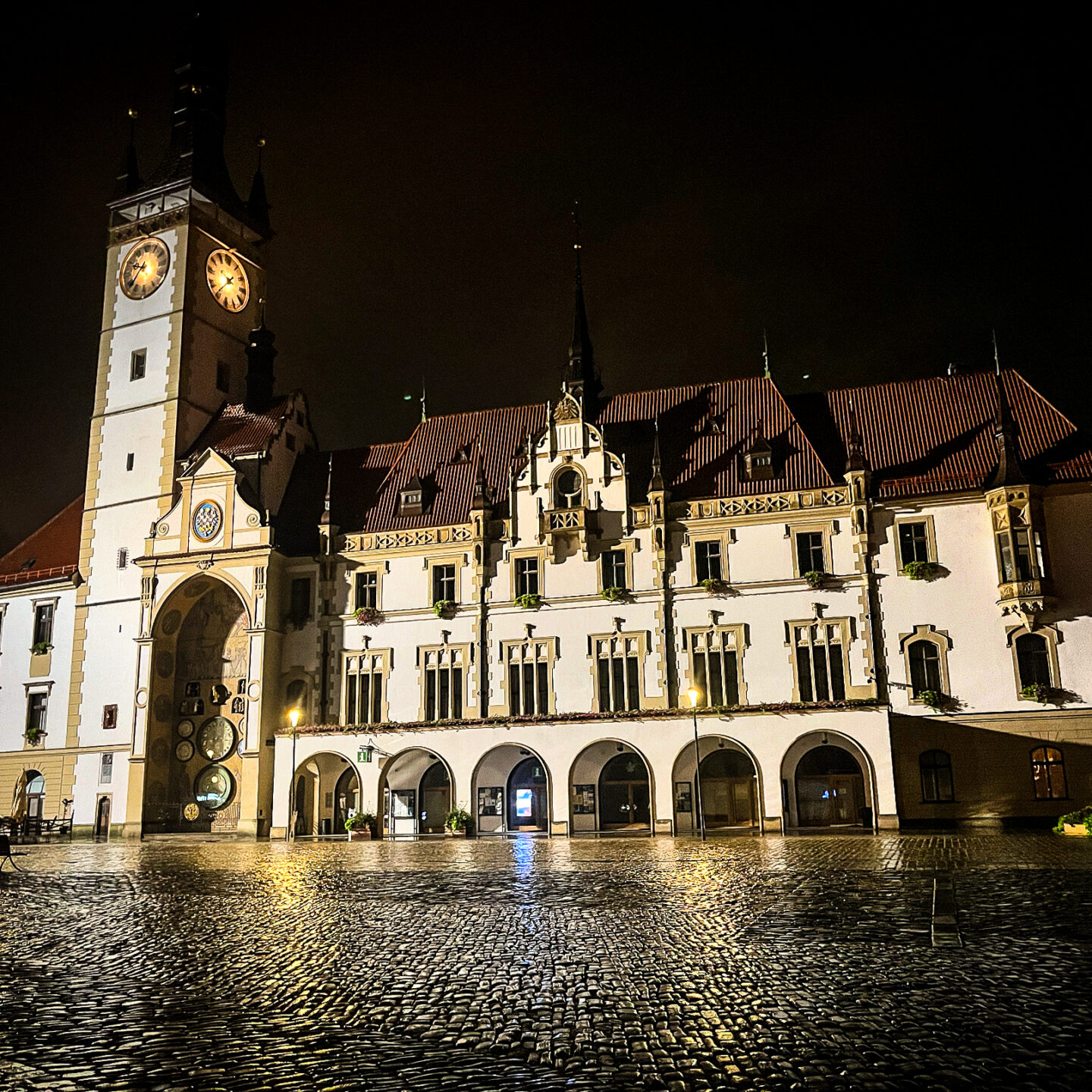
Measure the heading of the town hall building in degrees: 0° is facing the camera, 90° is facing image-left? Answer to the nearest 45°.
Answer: approximately 0°

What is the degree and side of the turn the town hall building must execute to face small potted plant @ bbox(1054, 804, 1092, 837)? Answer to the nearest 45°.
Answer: approximately 45° to its left

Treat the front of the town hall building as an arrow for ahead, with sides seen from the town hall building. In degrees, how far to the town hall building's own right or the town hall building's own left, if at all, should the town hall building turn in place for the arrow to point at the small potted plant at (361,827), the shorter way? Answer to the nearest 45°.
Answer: approximately 90° to the town hall building's own right
